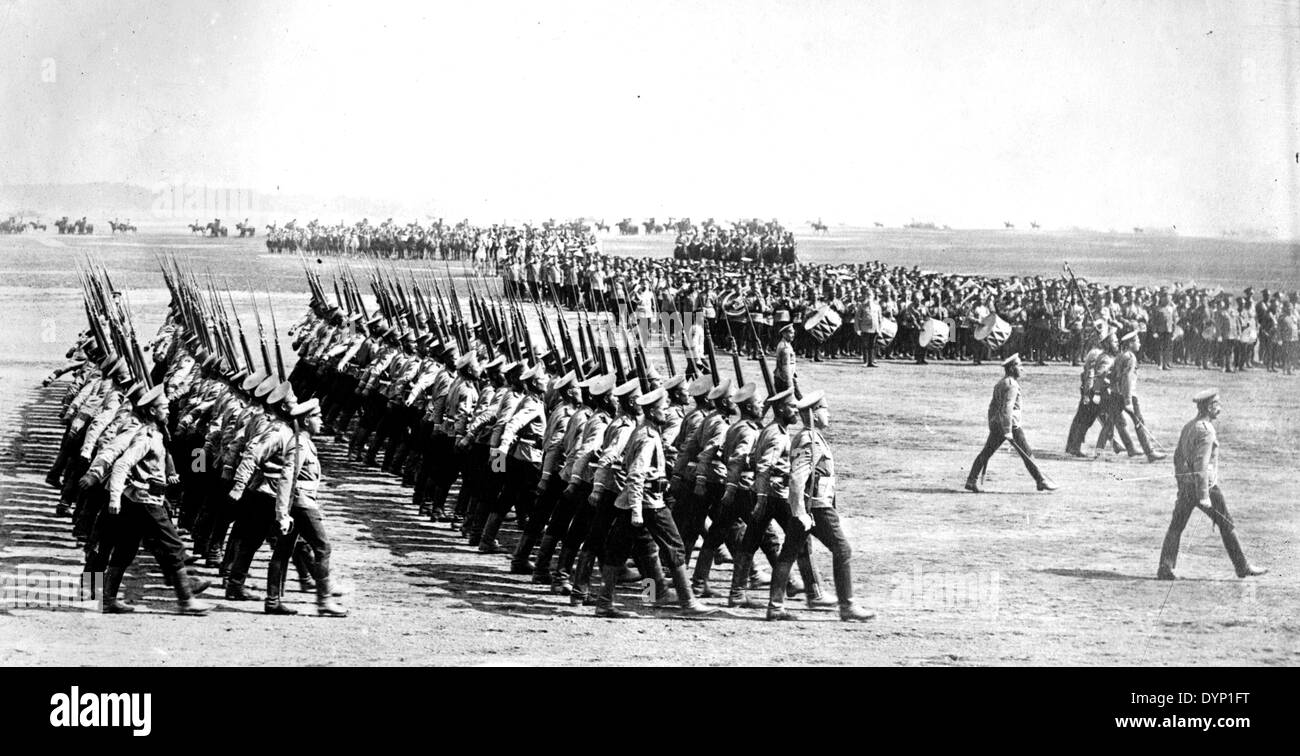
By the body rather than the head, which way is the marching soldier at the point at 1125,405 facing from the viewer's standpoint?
to the viewer's right

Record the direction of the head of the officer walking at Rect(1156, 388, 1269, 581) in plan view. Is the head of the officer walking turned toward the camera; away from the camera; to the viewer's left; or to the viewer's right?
to the viewer's right

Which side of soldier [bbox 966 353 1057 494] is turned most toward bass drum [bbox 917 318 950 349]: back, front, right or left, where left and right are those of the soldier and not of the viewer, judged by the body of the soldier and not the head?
left
